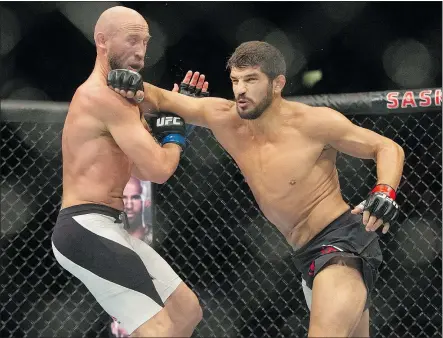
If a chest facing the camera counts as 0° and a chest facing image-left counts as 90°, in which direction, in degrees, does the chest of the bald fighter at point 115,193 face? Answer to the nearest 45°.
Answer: approximately 270°

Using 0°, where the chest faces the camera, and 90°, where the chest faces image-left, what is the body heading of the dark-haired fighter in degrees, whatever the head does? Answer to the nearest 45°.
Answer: approximately 45°

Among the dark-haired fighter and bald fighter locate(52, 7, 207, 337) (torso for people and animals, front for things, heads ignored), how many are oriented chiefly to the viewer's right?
1

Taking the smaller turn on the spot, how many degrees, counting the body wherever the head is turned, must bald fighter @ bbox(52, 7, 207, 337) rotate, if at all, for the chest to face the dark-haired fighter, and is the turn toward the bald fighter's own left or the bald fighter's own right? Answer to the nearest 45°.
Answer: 0° — they already face them

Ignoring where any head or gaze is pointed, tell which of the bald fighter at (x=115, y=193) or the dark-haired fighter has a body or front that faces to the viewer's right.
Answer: the bald fighter

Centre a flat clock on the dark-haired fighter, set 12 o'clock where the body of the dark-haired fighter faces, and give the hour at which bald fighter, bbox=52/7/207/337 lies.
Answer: The bald fighter is roughly at 1 o'clock from the dark-haired fighter.
